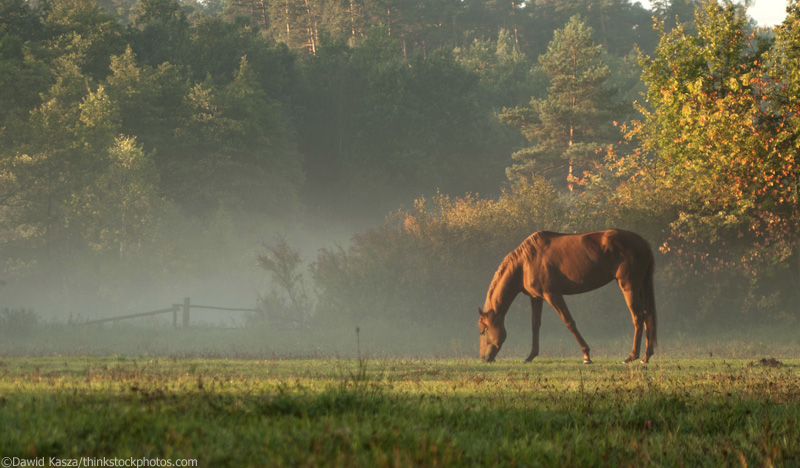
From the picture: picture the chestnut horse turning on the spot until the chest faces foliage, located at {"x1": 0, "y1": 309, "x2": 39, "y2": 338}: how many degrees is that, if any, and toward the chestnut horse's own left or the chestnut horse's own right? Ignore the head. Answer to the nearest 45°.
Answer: approximately 45° to the chestnut horse's own right

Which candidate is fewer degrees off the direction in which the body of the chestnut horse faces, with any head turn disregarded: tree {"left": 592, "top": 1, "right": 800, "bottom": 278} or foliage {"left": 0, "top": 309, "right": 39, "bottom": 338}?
the foliage

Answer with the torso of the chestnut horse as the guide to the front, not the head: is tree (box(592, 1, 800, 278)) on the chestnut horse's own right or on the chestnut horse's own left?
on the chestnut horse's own right

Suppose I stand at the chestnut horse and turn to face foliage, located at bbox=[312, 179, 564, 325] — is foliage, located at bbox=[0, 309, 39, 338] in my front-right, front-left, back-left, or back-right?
front-left

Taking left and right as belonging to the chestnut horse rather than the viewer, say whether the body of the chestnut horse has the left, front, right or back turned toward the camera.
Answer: left

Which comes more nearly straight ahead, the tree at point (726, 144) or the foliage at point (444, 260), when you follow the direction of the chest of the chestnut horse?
the foliage

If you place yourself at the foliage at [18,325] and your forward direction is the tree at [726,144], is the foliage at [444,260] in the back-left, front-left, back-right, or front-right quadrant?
front-left

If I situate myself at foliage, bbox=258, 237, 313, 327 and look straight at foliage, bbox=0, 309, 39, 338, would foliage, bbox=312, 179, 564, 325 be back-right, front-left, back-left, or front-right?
back-left

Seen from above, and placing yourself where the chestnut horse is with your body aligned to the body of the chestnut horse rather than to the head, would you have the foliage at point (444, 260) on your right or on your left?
on your right
